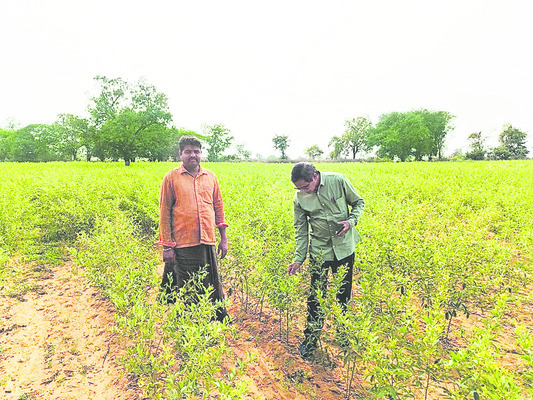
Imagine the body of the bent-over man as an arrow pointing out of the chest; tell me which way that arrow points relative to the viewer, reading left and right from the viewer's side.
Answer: facing the viewer and to the left of the viewer

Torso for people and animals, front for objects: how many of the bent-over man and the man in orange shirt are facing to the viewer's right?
0

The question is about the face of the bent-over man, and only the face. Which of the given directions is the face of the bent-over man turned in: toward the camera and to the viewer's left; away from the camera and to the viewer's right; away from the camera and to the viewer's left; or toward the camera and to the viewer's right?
toward the camera and to the viewer's left

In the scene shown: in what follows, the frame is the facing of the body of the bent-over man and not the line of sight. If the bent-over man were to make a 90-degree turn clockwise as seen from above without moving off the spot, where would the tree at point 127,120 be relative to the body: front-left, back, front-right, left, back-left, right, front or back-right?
front

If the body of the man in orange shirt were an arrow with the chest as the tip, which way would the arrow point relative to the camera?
toward the camera

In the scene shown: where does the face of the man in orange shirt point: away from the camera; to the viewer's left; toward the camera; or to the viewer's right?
toward the camera

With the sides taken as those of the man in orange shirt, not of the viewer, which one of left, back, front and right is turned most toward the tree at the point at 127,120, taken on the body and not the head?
back

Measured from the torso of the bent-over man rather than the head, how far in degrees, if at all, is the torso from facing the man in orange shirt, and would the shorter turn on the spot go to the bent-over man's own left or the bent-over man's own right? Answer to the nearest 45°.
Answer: approximately 45° to the bent-over man's own right

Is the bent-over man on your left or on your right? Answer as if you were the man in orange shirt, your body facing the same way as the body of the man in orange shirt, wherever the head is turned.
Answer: on your left
